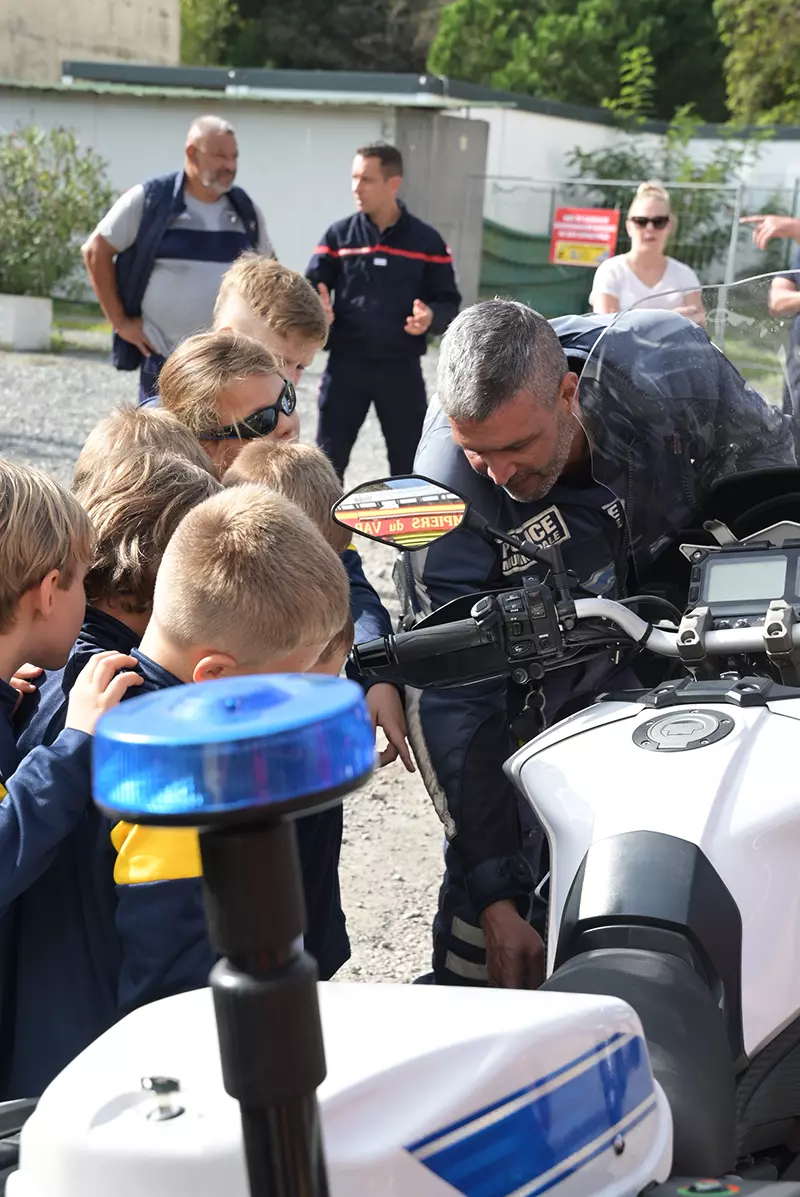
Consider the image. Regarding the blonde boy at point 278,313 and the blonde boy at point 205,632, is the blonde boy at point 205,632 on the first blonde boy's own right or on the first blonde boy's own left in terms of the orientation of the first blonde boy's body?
on the first blonde boy's own right

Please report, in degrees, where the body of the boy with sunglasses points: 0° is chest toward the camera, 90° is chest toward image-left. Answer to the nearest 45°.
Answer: approximately 315°

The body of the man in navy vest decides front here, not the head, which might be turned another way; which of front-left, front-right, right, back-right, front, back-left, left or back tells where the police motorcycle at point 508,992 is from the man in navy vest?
front-right

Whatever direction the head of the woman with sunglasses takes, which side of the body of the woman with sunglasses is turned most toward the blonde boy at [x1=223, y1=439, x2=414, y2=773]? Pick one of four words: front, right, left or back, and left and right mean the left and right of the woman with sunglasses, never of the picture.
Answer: front

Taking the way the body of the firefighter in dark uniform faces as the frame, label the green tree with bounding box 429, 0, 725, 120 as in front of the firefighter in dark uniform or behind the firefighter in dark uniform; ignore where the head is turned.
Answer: behind

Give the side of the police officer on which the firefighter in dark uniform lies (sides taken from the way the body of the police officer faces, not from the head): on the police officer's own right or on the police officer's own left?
on the police officer's own right

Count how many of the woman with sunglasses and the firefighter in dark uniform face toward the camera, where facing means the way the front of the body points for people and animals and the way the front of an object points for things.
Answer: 2

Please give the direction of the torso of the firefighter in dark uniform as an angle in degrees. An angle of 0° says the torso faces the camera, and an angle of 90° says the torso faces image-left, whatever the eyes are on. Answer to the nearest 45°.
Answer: approximately 0°

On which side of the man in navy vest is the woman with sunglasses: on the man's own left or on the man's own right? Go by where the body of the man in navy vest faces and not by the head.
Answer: on the man's own left

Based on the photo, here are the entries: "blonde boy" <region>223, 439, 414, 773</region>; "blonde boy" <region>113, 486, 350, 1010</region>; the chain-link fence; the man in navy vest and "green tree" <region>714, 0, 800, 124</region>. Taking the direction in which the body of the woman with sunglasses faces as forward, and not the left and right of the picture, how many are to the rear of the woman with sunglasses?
2

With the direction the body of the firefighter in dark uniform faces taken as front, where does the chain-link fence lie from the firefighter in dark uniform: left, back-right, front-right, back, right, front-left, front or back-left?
back

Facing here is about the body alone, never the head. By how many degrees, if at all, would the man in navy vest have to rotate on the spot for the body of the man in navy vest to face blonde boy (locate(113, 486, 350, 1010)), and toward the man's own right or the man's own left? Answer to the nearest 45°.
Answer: approximately 45° to the man's own right
